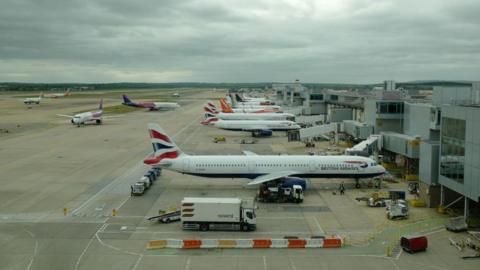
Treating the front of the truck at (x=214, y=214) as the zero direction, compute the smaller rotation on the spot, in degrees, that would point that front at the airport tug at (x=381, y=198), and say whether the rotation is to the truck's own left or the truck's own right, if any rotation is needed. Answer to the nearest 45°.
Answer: approximately 45° to the truck's own left

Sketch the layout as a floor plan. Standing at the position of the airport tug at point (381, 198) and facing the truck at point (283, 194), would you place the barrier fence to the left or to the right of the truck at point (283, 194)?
left

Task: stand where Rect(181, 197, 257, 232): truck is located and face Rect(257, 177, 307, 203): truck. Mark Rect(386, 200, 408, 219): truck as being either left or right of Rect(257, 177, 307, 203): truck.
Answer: right

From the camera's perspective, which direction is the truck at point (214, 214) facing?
to the viewer's right

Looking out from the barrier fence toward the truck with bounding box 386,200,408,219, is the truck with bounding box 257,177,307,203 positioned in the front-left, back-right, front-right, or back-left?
front-left

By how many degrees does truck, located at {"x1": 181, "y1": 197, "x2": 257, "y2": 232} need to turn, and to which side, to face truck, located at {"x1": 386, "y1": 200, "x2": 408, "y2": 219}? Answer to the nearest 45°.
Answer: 0° — it already faces it

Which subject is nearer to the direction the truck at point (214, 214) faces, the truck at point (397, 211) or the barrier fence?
the truck

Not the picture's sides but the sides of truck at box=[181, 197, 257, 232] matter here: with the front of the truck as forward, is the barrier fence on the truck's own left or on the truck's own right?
on the truck's own right

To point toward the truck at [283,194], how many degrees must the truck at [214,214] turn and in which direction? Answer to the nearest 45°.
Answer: approximately 45° to its left
